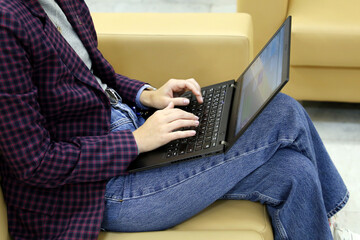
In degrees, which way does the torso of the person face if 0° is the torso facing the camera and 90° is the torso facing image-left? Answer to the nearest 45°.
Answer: approximately 270°

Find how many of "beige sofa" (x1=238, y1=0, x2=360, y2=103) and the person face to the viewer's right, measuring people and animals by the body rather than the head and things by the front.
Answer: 1

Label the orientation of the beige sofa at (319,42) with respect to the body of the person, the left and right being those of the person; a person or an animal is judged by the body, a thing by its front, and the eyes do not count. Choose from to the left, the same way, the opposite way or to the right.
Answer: to the right

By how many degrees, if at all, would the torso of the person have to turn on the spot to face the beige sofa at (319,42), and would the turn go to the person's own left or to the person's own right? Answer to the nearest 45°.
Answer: approximately 45° to the person's own left

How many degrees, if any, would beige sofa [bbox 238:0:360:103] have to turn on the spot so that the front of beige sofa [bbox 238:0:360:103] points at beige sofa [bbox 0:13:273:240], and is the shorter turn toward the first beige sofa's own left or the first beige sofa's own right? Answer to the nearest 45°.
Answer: approximately 45° to the first beige sofa's own right

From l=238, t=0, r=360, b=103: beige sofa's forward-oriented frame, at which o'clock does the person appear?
The person is roughly at 1 o'clock from the beige sofa.
